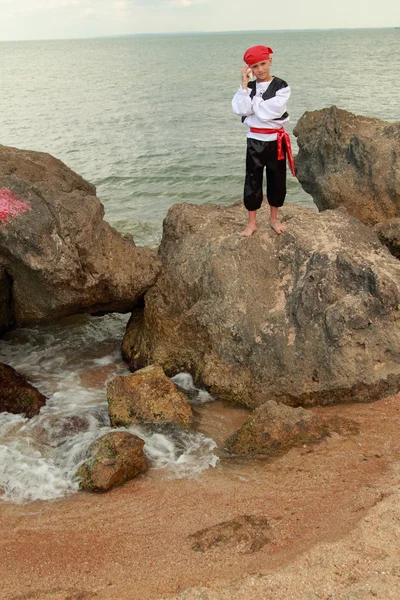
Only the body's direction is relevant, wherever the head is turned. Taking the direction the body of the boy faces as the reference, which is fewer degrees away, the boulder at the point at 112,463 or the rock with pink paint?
the boulder

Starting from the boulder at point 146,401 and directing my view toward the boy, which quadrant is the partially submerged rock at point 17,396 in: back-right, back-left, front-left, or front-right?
back-left

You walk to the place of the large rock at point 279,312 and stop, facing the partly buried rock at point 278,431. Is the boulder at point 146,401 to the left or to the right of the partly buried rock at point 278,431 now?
right

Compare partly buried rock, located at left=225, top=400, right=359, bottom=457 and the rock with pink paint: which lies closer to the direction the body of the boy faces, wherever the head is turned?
the partly buried rock

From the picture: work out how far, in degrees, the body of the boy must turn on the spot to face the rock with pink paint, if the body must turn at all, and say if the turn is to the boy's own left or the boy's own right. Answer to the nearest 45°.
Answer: approximately 45° to the boy's own right

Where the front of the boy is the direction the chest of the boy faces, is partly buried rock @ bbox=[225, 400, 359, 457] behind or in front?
in front

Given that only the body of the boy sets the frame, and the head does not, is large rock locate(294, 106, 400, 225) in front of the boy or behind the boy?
behind

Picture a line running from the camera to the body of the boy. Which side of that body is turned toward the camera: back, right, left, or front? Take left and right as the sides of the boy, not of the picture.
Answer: front

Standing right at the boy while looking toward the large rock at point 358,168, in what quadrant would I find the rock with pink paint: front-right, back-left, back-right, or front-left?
back-left

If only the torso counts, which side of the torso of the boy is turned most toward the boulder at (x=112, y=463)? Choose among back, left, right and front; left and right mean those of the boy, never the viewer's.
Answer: front

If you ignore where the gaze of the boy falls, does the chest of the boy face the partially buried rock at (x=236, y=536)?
yes
